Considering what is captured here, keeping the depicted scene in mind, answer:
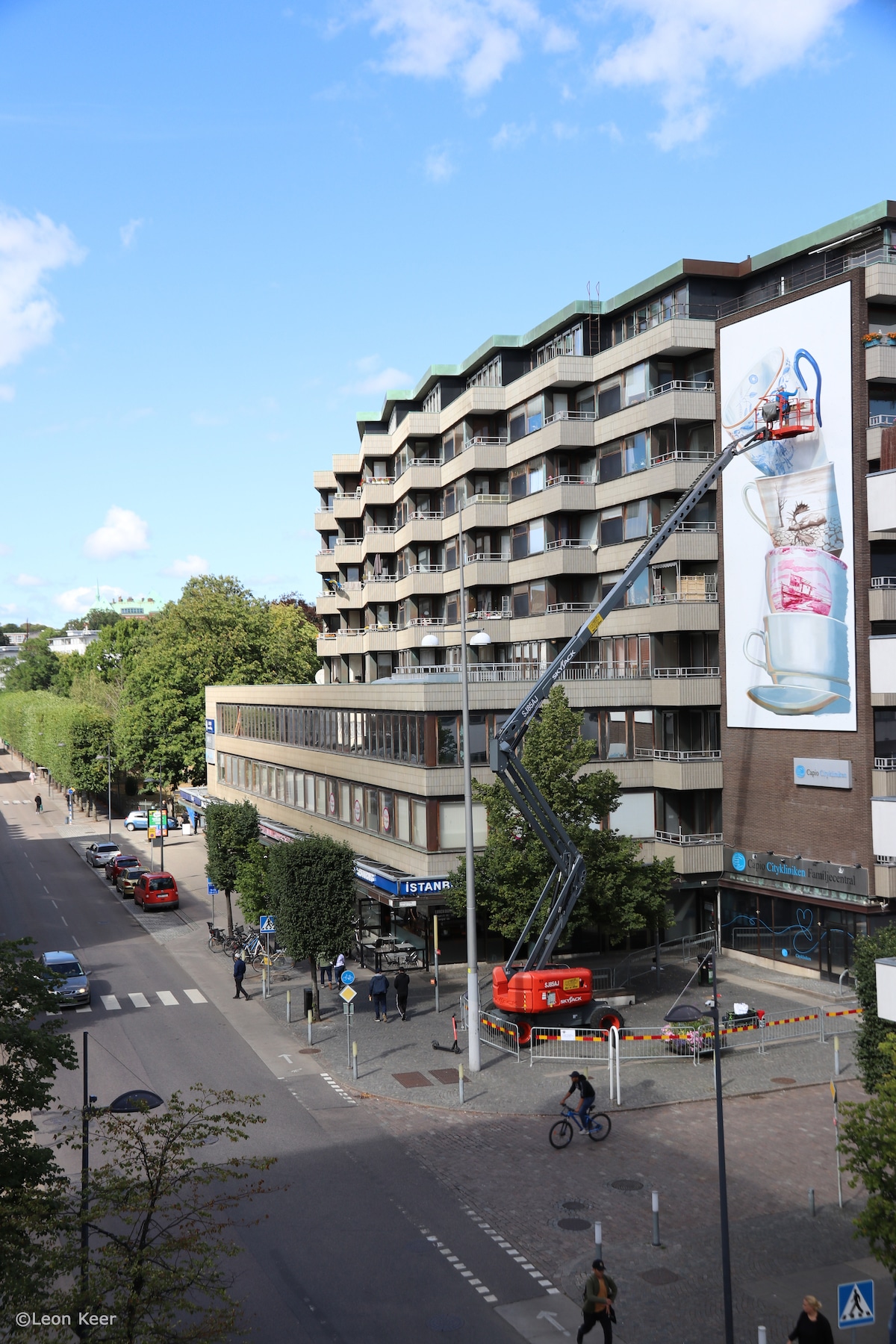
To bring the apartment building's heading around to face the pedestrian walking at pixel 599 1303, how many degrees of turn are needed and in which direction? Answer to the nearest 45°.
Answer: approximately 45° to its left

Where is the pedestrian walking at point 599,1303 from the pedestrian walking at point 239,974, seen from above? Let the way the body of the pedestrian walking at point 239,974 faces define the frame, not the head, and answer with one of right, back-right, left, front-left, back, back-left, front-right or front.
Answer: left

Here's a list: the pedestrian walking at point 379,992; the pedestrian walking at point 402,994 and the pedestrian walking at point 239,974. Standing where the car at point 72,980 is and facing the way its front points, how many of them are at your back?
0

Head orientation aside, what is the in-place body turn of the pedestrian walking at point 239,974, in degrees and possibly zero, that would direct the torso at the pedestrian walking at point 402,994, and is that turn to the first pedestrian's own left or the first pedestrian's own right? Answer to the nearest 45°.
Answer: approximately 135° to the first pedestrian's own left

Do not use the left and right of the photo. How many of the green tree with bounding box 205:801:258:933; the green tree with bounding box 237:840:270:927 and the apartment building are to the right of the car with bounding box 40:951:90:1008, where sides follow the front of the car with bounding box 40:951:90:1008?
0

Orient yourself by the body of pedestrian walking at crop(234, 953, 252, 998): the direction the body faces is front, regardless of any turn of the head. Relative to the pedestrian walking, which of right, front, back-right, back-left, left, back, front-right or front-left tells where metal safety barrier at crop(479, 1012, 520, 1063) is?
back-left

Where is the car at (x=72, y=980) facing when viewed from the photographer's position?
facing the viewer and to the right of the viewer

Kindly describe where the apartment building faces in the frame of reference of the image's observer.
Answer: facing the viewer and to the left of the viewer

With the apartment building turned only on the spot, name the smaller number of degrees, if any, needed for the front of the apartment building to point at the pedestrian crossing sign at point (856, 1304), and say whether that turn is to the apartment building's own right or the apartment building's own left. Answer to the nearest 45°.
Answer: approximately 45° to the apartment building's own left

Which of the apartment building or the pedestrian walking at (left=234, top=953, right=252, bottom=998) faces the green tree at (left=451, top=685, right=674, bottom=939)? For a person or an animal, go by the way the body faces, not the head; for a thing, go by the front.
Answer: the apartment building
